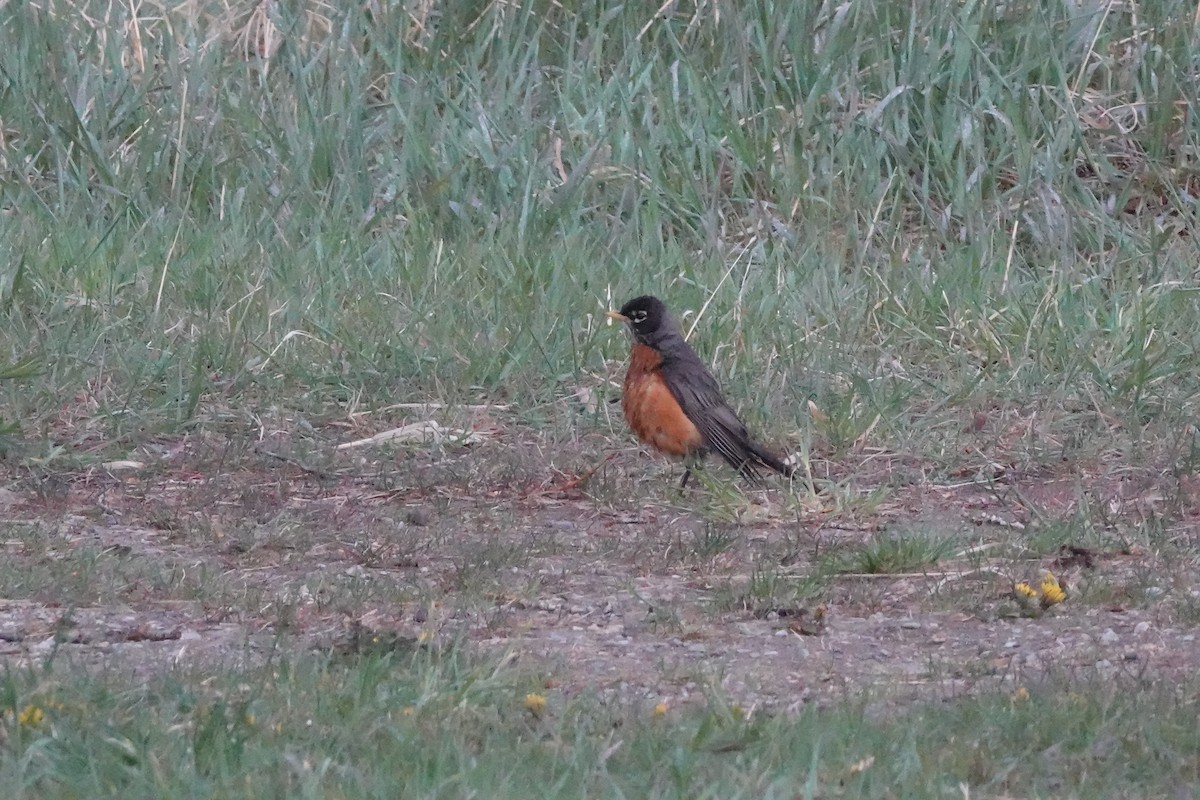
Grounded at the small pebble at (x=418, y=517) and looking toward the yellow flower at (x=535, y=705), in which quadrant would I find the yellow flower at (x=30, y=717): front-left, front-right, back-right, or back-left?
front-right

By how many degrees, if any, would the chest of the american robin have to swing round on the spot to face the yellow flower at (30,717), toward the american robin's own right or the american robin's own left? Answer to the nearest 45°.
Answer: approximately 90° to the american robin's own left

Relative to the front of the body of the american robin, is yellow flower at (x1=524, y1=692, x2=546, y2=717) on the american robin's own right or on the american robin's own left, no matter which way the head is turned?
on the american robin's own left

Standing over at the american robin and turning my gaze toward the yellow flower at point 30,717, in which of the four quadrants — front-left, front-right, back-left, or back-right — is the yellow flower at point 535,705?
front-left

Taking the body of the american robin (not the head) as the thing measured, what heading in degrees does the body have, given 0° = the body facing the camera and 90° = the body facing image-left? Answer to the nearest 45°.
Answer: approximately 90°

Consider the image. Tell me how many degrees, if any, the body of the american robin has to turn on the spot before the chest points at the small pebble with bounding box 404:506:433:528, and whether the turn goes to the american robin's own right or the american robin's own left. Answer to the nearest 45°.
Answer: approximately 45° to the american robin's own left

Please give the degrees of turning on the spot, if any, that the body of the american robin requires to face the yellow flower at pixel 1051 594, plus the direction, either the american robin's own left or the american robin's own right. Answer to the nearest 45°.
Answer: approximately 135° to the american robin's own left

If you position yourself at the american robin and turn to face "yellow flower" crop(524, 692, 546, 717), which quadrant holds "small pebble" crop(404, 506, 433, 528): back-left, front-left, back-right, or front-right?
front-right
